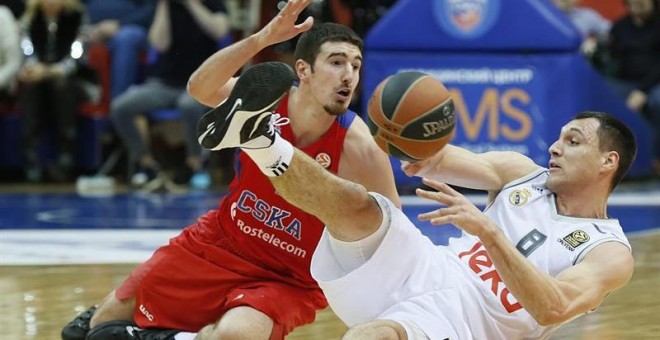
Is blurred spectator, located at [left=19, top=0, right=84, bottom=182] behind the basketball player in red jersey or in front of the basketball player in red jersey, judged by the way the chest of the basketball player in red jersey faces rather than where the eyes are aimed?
behind

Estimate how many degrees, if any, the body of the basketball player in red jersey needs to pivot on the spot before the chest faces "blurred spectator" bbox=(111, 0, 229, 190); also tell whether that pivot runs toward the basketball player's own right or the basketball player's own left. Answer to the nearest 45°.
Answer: approximately 135° to the basketball player's own left

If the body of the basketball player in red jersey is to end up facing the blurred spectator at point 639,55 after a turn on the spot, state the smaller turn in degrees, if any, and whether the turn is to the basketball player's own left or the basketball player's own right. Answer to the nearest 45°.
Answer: approximately 90° to the basketball player's own left

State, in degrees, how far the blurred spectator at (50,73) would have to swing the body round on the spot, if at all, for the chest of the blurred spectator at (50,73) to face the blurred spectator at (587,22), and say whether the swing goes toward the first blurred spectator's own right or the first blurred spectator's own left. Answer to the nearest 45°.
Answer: approximately 90° to the first blurred spectator's own left

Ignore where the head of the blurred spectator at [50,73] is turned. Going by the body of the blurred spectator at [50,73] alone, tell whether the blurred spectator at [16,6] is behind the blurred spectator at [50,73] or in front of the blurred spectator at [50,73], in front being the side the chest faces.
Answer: behind

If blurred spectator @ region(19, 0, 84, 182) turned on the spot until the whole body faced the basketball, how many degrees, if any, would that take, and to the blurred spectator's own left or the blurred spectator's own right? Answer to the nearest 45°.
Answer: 0° — they already face it

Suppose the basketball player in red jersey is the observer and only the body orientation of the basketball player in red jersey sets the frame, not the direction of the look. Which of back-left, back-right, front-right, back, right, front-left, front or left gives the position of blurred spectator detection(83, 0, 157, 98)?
back-left

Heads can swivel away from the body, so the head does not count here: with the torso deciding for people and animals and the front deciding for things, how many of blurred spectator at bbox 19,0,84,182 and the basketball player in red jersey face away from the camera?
0

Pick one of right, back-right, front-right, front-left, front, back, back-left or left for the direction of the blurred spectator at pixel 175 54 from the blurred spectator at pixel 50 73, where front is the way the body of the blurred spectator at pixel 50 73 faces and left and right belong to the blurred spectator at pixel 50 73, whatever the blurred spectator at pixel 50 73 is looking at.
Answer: front-left

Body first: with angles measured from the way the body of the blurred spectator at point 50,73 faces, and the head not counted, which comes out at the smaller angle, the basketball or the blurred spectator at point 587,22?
the basketball

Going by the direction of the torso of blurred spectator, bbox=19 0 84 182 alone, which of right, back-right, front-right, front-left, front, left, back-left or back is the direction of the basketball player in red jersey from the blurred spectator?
front

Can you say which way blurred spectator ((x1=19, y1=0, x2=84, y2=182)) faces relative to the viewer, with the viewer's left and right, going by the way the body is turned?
facing the viewer
